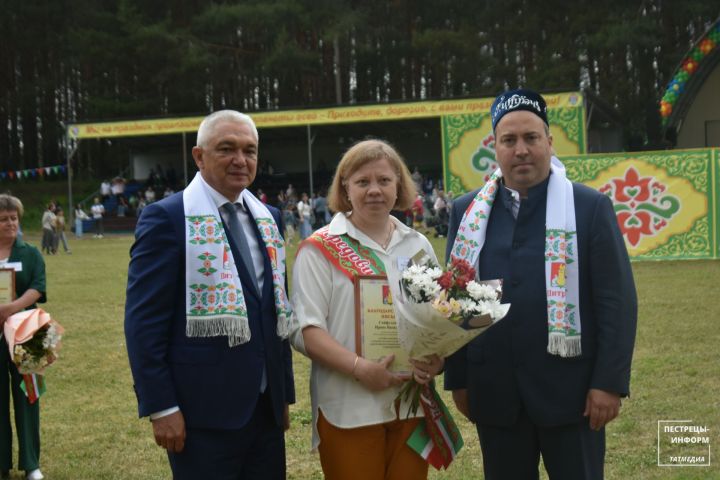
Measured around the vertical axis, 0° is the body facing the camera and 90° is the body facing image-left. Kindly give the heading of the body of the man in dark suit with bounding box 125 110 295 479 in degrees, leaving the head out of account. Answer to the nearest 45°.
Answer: approximately 315°

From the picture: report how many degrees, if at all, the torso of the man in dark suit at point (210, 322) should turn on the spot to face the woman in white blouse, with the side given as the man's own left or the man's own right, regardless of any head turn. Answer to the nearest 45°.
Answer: approximately 45° to the man's own left
